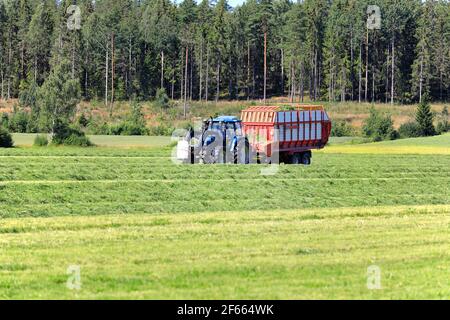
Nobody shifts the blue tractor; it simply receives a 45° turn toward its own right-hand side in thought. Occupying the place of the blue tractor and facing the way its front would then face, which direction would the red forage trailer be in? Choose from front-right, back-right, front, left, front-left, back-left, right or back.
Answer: back-right
